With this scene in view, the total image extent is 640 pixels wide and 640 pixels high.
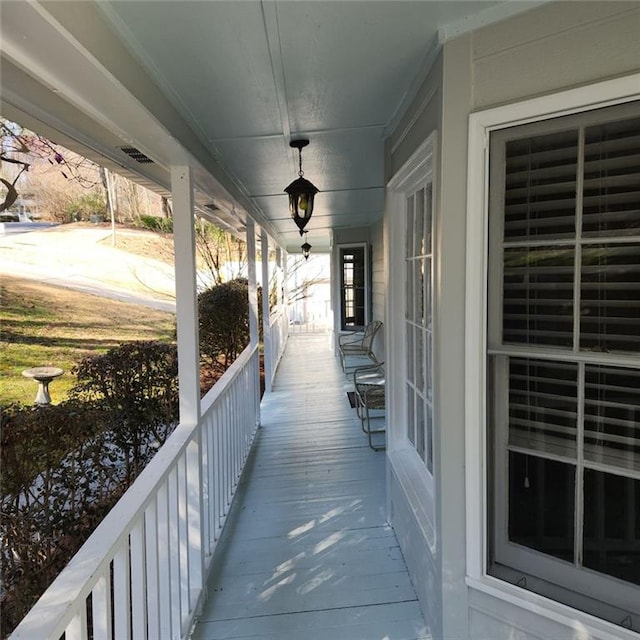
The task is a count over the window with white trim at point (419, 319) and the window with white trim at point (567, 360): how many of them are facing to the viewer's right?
0

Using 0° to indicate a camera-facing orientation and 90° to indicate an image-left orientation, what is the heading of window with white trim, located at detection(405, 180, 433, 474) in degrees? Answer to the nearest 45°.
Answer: approximately 90°

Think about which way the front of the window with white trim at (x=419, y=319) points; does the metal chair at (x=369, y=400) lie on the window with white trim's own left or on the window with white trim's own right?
on the window with white trim's own right

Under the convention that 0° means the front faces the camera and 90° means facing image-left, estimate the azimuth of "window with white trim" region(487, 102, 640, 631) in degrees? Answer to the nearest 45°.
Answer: approximately 45°

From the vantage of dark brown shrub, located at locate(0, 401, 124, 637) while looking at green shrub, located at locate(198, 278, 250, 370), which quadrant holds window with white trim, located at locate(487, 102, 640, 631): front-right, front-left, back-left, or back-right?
back-right

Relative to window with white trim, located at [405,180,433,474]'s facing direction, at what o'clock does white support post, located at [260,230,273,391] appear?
The white support post is roughly at 2 o'clock from the window with white trim.

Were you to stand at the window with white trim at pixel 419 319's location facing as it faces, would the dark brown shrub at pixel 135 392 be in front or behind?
in front

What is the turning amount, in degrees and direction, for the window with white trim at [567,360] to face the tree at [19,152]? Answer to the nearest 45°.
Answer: approximately 45° to its right

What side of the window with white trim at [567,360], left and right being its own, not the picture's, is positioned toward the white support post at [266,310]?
right

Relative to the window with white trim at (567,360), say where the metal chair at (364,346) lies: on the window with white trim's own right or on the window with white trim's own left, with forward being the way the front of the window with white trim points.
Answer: on the window with white trim's own right

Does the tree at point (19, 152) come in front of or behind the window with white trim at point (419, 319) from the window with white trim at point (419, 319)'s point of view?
in front

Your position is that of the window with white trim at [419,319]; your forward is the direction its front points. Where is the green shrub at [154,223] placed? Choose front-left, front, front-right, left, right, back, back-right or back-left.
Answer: front-right
